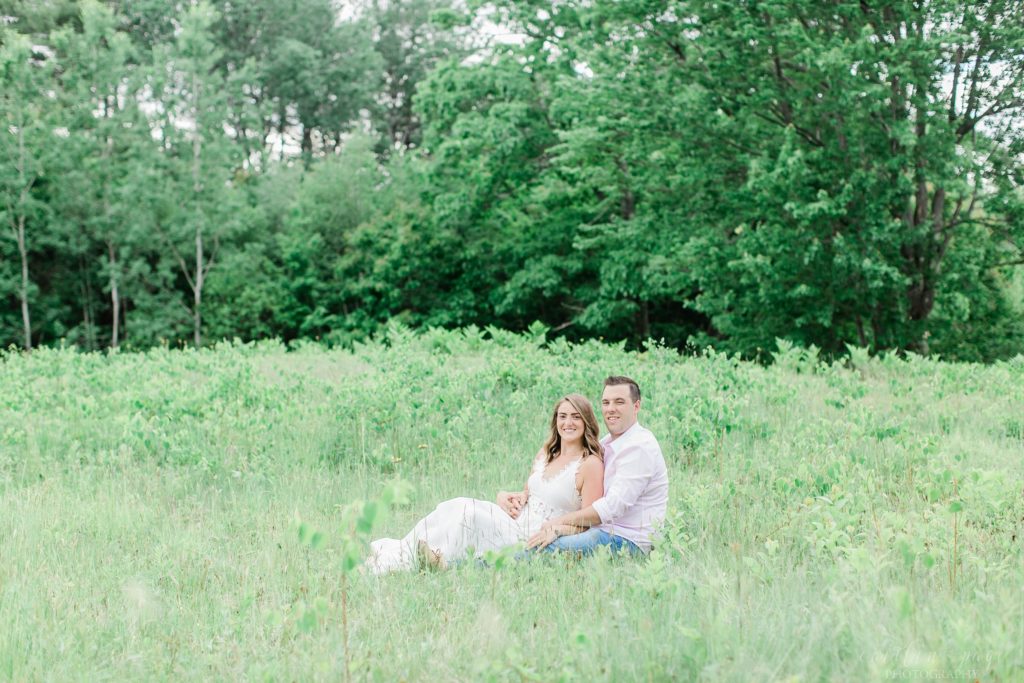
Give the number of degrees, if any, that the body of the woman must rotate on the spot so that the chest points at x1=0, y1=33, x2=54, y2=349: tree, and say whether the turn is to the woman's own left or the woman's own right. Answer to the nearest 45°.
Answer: approximately 90° to the woman's own right

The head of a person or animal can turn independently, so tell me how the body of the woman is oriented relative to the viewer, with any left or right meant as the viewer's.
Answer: facing the viewer and to the left of the viewer

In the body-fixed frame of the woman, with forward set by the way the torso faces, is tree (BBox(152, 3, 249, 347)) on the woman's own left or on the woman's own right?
on the woman's own right

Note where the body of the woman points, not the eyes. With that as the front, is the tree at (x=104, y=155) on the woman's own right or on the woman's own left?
on the woman's own right
